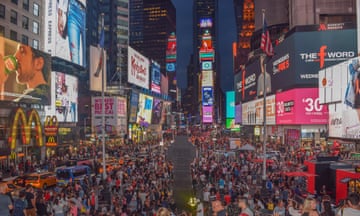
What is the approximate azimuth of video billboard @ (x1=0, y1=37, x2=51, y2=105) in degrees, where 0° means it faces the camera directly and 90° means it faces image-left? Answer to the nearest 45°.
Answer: approximately 315°

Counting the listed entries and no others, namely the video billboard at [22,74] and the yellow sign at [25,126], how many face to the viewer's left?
0

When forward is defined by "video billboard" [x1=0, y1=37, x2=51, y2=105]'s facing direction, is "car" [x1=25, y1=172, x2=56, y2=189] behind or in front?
in front

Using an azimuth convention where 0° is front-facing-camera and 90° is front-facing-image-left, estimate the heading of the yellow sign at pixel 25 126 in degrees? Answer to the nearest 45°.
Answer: approximately 315°

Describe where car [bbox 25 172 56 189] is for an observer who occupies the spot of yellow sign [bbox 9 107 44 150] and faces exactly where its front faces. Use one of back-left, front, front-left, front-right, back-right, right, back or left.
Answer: front-right
